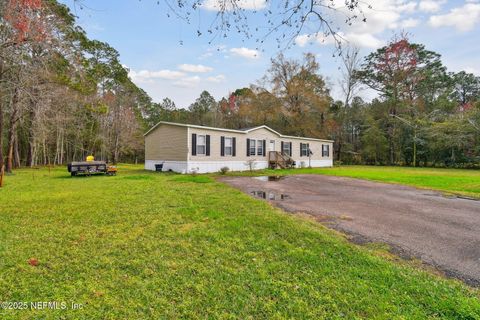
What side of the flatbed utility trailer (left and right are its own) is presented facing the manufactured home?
front

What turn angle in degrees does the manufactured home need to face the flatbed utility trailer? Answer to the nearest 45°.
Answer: approximately 90° to its right

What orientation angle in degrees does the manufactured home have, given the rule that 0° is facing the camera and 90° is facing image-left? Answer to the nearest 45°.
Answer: approximately 315°

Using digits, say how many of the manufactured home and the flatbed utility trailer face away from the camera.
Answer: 0

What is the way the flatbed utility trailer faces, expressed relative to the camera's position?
facing to the right of the viewer

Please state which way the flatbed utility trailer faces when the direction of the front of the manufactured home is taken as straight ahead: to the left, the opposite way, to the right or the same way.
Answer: to the left
